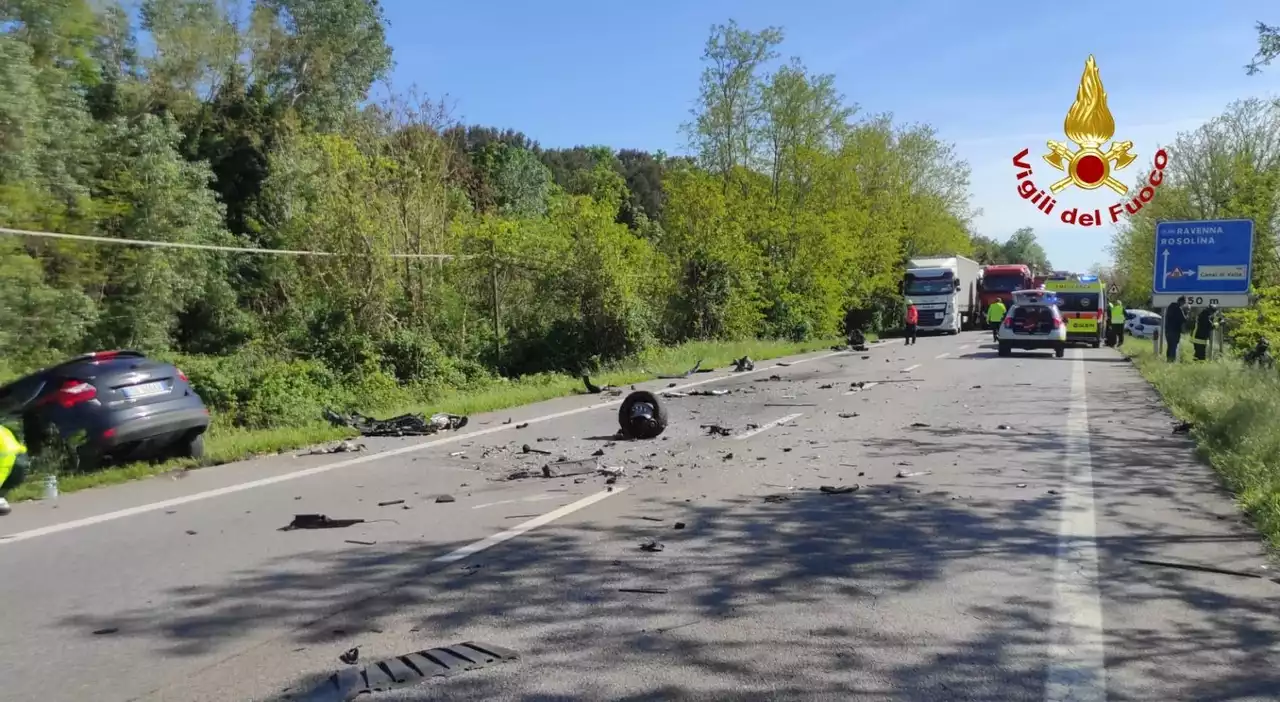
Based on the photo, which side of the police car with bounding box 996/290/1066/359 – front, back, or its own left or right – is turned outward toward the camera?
back

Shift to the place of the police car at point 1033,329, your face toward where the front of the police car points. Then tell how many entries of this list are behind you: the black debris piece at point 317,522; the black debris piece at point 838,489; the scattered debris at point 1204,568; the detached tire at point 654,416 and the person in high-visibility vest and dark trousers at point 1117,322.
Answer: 4

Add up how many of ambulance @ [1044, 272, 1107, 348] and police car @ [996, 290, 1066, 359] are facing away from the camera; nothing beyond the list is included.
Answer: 2

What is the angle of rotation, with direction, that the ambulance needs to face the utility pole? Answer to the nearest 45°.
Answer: approximately 135° to its left

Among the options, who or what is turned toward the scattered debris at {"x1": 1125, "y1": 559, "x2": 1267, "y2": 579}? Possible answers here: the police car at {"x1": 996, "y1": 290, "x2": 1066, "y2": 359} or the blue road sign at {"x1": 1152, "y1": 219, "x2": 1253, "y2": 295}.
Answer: the blue road sign

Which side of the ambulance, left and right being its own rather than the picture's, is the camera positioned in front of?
back

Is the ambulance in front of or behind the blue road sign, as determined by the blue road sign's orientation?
behind

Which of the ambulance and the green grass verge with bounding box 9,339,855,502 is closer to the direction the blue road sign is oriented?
the green grass verge
